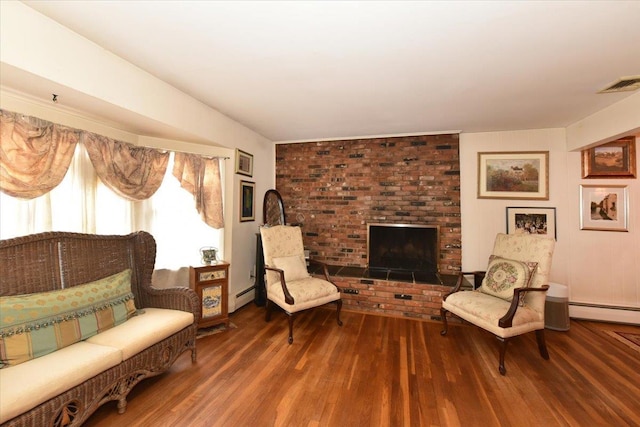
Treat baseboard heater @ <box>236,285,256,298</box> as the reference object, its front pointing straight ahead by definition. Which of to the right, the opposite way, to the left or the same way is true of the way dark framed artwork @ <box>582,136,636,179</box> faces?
to the right

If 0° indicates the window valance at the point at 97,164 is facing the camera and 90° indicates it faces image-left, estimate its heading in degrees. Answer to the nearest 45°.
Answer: approximately 315°

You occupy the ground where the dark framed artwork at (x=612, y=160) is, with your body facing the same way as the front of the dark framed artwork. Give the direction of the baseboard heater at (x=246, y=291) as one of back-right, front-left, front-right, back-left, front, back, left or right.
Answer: front-right

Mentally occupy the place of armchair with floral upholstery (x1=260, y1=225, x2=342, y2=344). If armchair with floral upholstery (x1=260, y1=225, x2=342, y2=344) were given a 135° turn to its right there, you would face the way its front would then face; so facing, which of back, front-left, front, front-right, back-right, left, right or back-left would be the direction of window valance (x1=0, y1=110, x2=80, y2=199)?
front-left

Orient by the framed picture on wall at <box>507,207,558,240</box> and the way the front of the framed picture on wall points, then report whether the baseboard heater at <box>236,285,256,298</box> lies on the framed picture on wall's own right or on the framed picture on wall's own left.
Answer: on the framed picture on wall's own right

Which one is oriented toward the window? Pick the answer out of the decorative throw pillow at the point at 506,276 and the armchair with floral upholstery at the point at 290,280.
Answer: the decorative throw pillow

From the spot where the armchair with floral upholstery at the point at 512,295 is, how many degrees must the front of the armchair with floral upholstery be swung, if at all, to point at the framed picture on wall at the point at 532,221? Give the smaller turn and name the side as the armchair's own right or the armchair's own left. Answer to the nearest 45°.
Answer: approximately 135° to the armchair's own right

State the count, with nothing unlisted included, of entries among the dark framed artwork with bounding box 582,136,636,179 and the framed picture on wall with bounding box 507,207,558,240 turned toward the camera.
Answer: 2
